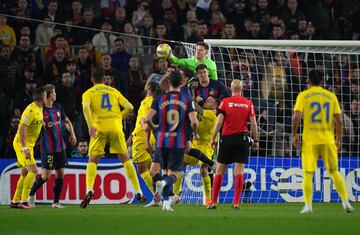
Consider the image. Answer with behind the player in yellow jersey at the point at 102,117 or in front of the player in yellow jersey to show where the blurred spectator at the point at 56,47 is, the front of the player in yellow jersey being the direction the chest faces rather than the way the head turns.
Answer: in front

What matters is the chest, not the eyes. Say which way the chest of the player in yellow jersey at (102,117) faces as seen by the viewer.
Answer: away from the camera

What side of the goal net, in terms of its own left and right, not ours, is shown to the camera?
front

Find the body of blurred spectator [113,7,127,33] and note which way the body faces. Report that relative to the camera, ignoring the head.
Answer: toward the camera

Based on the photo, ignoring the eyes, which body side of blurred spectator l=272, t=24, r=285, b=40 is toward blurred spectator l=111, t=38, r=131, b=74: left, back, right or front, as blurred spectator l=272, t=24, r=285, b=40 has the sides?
right

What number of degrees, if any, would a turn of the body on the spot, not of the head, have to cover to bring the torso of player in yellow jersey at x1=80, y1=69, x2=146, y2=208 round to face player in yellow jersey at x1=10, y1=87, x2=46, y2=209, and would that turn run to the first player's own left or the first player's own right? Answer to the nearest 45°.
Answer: approximately 45° to the first player's own left

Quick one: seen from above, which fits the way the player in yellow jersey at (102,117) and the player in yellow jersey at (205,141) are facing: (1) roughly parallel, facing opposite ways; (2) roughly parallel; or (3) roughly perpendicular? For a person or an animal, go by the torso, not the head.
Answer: roughly perpendicular

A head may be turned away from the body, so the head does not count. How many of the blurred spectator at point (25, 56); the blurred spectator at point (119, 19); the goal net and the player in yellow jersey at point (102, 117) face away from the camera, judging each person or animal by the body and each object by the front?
1

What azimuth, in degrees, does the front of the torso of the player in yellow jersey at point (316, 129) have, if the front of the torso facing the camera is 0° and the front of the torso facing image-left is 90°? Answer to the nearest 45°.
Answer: approximately 180°

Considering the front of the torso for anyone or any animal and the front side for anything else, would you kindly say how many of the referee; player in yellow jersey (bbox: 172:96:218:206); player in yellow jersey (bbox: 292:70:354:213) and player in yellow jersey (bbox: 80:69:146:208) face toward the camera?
0

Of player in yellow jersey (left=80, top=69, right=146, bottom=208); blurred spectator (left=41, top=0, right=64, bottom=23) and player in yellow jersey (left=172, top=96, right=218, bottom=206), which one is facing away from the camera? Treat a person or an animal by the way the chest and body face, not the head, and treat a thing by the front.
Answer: player in yellow jersey (left=80, top=69, right=146, bottom=208)

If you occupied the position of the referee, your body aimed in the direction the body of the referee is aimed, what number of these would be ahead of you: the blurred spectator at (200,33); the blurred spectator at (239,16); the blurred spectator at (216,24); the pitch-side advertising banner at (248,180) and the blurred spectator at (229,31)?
5

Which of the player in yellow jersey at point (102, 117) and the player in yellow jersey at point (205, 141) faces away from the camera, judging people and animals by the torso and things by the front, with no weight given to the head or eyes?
the player in yellow jersey at point (102, 117)

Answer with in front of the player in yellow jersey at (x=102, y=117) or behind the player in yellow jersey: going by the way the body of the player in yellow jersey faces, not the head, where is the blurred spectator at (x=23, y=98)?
in front

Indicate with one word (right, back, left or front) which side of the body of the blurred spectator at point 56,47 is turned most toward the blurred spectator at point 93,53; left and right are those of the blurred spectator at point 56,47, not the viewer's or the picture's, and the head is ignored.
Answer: left

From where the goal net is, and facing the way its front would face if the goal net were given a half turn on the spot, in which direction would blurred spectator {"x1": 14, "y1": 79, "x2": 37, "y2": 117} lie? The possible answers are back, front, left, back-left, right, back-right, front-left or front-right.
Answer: left

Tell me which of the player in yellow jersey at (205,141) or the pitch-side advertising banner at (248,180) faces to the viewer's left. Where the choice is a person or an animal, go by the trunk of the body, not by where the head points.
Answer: the player in yellow jersey

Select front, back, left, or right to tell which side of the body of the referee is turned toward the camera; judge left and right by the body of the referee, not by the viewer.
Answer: back

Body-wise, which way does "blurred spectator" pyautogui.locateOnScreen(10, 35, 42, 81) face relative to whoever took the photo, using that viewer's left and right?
facing the viewer
